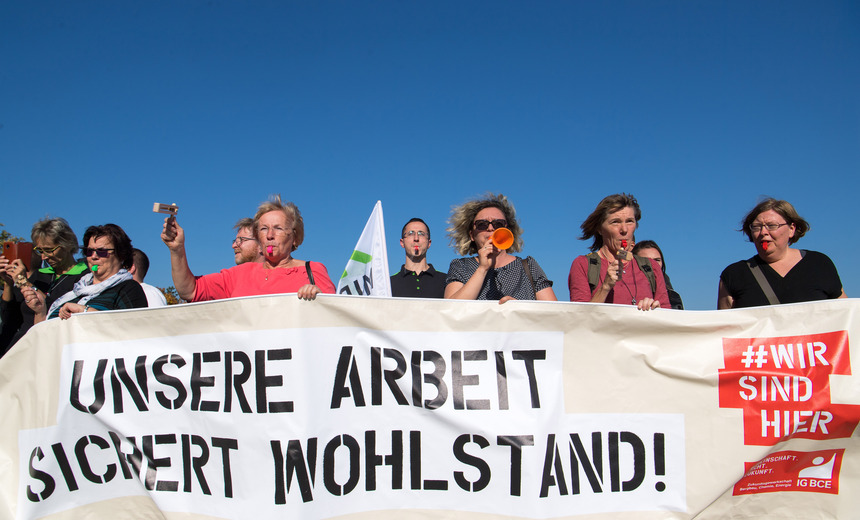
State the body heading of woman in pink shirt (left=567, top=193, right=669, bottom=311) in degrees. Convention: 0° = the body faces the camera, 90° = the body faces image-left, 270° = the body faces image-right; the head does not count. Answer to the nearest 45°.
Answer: approximately 0°

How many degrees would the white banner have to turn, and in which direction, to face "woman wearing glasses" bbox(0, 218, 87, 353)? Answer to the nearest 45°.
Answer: approximately 135° to its right

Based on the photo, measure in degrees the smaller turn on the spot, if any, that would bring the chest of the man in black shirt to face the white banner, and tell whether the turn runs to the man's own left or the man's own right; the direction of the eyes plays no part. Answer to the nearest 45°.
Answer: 0° — they already face it

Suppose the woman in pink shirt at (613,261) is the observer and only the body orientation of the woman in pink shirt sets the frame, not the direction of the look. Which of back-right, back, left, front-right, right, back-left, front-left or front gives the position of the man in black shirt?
back-right

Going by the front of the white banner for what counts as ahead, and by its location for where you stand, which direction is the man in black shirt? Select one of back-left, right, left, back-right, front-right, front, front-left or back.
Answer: back
